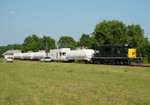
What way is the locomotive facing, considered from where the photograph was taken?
facing the viewer and to the right of the viewer

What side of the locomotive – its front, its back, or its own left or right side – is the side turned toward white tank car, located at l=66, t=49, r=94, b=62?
back
